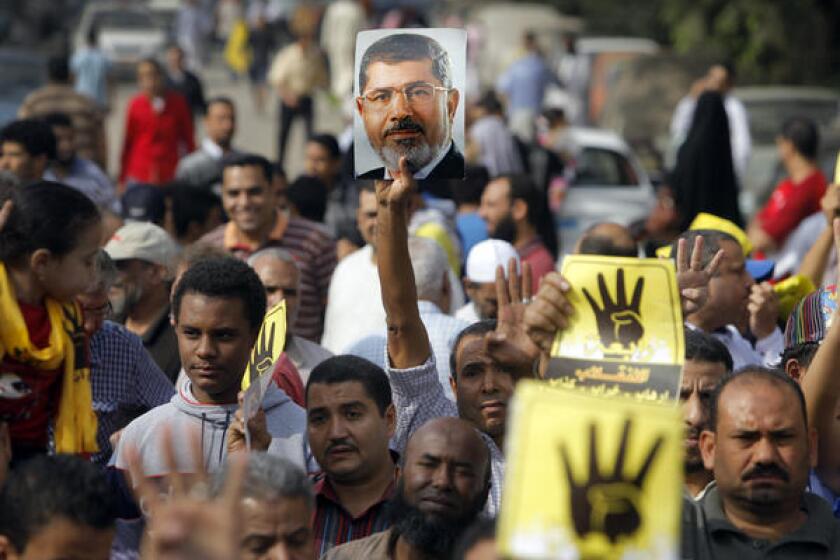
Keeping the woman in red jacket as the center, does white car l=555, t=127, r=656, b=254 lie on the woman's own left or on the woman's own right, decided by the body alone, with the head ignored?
on the woman's own left

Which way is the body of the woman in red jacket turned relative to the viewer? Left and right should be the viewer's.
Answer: facing the viewer

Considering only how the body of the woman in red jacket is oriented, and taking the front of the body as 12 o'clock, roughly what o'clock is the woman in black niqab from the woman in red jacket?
The woman in black niqab is roughly at 10 o'clock from the woman in red jacket.

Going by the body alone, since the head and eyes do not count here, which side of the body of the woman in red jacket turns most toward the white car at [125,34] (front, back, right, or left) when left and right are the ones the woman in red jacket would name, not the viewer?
back

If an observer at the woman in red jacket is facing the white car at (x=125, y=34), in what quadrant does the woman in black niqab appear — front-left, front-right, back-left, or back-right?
back-right

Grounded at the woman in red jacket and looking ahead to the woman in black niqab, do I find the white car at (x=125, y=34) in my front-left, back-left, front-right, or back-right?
back-left

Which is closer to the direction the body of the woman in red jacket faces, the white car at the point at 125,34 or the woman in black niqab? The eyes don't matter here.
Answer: the woman in black niqab
